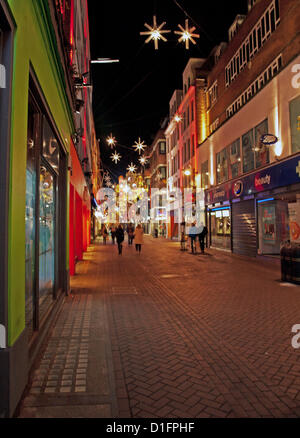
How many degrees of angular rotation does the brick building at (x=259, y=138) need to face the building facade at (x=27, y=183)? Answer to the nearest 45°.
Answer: approximately 45° to its left

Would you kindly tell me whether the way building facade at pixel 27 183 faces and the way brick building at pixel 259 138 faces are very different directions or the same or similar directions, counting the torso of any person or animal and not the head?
very different directions

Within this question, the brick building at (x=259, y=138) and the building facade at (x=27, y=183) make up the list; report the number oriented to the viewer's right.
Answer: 1

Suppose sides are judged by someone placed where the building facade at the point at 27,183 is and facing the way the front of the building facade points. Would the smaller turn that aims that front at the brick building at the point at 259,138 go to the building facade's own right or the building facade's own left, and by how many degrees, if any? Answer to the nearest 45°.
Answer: approximately 45° to the building facade's own left

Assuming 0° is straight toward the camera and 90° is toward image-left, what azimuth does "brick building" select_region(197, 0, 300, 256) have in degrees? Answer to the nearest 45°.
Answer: approximately 45°

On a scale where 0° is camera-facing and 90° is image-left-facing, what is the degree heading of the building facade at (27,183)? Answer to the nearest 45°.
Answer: approximately 270°
